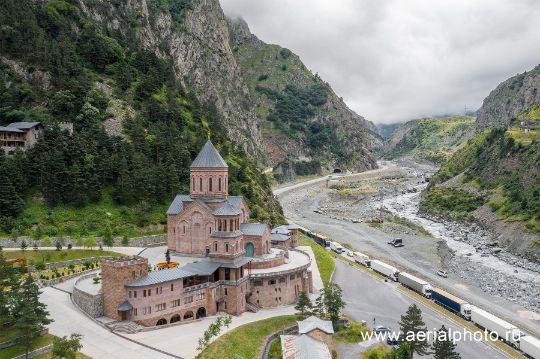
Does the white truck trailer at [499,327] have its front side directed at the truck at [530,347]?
yes

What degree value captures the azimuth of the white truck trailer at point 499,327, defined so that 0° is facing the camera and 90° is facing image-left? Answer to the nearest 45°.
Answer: approximately 315°

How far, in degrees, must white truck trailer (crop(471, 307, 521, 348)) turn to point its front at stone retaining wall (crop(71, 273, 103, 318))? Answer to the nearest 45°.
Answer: approximately 90° to its right

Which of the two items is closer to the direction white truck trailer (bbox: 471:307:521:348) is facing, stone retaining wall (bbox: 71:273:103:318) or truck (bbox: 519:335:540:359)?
the truck

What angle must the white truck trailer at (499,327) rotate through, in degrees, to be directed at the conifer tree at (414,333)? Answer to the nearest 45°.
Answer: approximately 90° to its right

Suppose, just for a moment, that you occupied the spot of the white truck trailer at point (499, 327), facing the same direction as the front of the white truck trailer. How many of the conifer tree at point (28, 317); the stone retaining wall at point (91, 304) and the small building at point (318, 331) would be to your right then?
3
